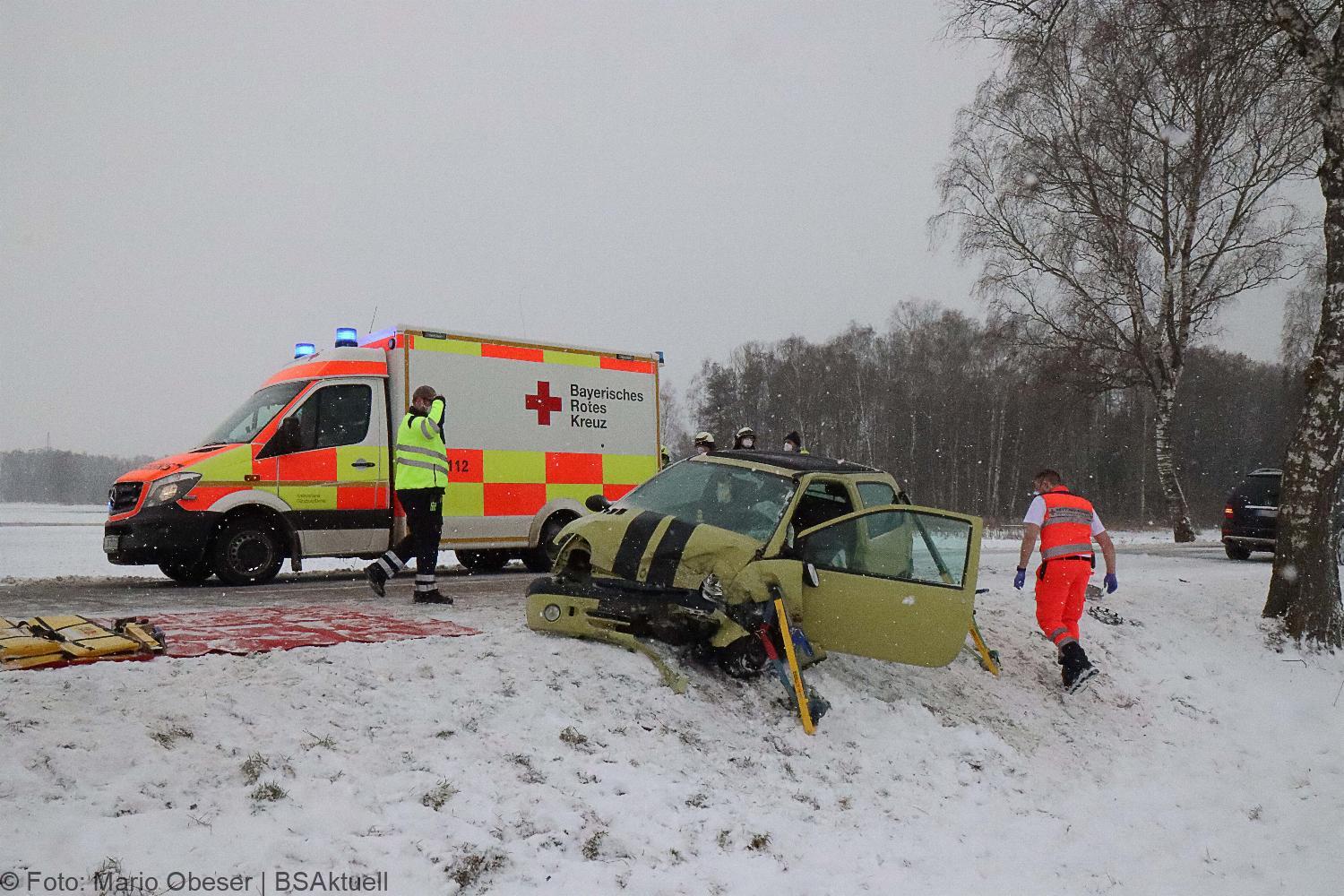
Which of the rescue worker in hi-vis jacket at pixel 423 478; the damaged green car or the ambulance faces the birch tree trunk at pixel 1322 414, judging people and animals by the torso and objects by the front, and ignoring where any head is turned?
the rescue worker in hi-vis jacket

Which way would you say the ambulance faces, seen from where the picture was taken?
facing the viewer and to the left of the viewer

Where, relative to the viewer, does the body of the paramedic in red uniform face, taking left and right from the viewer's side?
facing away from the viewer and to the left of the viewer

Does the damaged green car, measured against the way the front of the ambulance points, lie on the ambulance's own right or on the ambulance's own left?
on the ambulance's own left

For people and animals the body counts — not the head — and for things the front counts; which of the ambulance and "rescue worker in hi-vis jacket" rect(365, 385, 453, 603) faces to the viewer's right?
the rescue worker in hi-vis jacket

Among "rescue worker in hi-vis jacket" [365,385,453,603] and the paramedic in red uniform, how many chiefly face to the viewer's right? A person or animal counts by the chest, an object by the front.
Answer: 1

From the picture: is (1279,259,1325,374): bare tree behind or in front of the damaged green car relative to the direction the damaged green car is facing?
behind

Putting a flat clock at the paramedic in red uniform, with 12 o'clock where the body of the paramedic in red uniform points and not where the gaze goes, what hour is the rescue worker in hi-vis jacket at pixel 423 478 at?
The rescue worker in hi-vis jacket is roughly at 10 o'clock from the paramedic in red uniform.

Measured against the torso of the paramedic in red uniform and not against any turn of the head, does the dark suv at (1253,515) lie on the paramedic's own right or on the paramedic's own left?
on the paramedic's own right

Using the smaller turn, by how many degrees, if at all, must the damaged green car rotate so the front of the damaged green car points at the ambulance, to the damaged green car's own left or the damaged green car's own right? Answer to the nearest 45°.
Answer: approximately 90° to the damaged green car's own right
